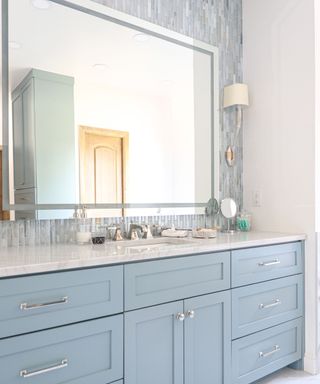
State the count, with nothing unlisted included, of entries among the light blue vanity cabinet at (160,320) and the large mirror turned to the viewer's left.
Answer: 0

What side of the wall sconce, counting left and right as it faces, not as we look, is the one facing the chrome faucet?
right

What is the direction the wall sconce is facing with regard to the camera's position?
facing the viewer and to the right of the viewer

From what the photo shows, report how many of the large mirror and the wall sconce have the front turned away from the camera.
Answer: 0

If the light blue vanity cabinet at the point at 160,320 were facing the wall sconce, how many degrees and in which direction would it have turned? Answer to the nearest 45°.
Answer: approximately 90° to its left

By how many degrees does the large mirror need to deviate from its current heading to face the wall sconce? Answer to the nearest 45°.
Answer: approximately 90° to its left

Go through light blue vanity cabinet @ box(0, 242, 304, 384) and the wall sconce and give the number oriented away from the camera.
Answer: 0

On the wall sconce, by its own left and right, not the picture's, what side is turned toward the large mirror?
right

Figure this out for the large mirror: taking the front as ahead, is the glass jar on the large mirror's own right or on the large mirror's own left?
on the large mirror's own left
